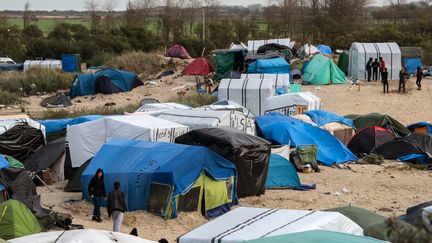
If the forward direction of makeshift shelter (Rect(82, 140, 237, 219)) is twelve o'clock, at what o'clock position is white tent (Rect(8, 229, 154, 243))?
The white tent is roughly at 2 o'clock from the makeshift shelter.

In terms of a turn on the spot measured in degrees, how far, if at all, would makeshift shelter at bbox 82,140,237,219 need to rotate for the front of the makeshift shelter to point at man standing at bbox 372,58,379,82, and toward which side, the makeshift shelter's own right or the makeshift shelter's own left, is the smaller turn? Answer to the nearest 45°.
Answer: approximately 90° to the makeshift shelter's own left

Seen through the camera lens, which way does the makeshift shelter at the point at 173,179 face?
facing the viewer and to the right of the viewer

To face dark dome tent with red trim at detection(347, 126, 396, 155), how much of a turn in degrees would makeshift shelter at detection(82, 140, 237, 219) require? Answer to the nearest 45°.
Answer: approximately 90° to its left

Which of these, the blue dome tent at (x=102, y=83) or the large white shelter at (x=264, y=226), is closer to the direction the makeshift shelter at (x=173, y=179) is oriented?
the large white shelter

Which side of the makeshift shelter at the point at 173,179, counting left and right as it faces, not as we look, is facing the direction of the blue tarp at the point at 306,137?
left

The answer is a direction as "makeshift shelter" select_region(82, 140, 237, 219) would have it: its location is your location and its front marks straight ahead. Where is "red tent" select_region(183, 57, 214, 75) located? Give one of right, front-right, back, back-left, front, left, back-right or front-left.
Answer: back-left
